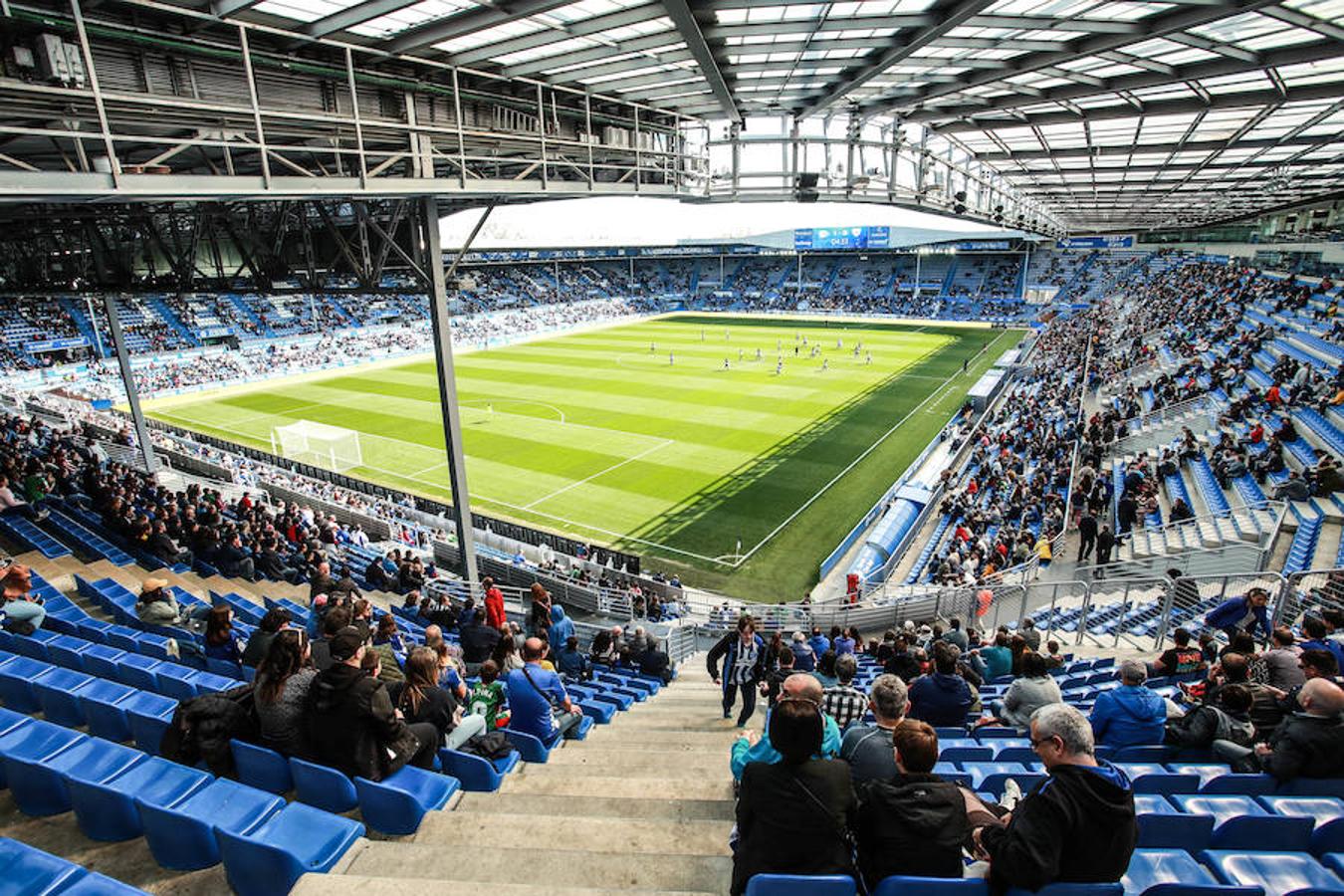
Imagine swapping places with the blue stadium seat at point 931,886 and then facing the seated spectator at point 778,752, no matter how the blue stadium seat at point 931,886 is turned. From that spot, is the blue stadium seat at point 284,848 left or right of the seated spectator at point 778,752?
left

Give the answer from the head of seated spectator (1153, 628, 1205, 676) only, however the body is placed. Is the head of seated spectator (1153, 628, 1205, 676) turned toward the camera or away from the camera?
away from the camera

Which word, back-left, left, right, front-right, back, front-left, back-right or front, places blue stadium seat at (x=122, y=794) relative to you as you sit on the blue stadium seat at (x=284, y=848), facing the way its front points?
left

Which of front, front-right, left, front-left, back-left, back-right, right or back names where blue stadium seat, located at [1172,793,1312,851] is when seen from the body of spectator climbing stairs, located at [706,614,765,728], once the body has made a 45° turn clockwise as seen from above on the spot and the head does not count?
left

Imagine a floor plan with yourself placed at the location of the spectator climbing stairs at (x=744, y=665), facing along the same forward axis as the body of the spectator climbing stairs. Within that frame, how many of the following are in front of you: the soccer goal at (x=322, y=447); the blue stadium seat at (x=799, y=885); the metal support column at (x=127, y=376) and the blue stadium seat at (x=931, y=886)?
2

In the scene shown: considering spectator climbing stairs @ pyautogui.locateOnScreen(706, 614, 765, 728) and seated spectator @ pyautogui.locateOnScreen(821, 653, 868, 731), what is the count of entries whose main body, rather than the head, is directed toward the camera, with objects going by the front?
1

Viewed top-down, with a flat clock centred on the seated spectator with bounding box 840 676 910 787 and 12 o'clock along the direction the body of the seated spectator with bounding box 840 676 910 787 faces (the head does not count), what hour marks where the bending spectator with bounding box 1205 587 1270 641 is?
the bending spectator with bounding box 1205 587 1270 641 is roughly at 1 o'clock from the seated spectator with bounding box 840 676 910 787.

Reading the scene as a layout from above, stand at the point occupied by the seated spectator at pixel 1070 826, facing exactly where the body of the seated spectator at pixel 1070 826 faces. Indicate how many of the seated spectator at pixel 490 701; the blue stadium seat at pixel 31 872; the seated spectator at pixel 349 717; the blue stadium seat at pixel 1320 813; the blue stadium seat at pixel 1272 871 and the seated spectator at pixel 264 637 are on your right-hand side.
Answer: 2

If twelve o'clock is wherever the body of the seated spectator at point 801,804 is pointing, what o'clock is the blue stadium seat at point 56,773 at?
The blue stadium seat is roughly at 9 o'clock from the seated spectator.

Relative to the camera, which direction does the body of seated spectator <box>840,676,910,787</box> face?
away from the camera

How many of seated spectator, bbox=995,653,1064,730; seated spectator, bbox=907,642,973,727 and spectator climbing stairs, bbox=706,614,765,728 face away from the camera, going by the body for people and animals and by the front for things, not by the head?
2

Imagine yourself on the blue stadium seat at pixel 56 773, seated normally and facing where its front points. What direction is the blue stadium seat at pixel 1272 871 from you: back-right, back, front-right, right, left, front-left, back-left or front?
right

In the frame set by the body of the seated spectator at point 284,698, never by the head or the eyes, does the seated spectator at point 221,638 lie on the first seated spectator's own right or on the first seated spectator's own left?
on the first seated spectator's own left

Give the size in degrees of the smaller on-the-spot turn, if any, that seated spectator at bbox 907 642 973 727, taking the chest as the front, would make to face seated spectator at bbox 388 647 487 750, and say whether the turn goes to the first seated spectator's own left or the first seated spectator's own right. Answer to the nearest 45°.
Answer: approximately 135° to the first seated spectator's own left

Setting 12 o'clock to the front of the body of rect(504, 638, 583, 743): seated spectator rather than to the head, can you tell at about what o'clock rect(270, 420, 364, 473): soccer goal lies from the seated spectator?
The soccer goal is roughly at 10 o'clock from the seated spectator.

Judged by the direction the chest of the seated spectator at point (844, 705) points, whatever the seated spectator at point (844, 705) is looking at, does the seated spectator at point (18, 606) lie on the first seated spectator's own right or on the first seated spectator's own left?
on the first seated spectator's own left

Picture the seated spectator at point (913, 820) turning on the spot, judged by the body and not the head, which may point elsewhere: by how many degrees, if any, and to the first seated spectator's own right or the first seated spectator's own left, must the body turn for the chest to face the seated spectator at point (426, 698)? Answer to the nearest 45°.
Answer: approximately 90° to the first seated spectator's own left

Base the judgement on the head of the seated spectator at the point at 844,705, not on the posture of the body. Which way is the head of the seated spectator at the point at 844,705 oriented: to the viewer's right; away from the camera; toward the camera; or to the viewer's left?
away from the camera

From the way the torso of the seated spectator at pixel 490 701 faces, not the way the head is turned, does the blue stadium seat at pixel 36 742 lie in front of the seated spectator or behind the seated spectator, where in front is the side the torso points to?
behind

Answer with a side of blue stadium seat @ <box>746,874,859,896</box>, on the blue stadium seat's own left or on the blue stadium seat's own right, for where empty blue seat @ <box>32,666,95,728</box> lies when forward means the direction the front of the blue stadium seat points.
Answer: on the blue stadium seat's own left

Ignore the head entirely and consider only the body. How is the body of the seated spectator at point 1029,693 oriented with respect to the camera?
away from the camera

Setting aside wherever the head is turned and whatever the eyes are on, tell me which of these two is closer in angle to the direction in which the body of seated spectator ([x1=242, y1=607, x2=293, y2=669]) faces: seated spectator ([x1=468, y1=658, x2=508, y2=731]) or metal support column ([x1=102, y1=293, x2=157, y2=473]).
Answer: the metal support column
